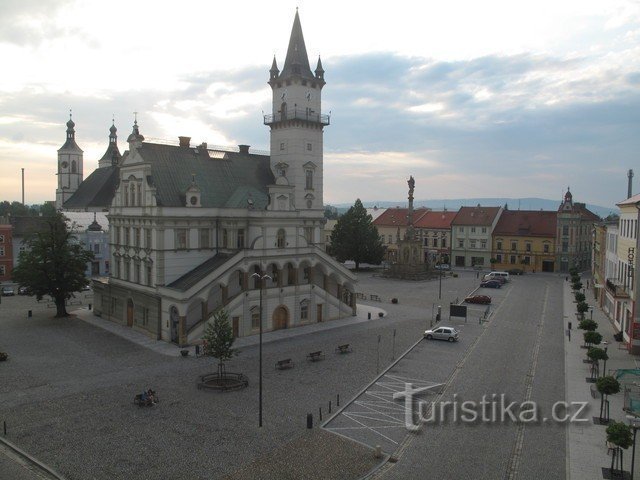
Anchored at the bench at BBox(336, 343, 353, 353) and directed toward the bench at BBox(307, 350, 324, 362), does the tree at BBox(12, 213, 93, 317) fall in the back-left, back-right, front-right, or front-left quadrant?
front-right

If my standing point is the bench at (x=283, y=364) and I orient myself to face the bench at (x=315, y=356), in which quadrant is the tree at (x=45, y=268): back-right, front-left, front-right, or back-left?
back-left

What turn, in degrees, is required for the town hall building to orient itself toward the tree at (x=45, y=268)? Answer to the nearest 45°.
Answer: approximately 135° to its right

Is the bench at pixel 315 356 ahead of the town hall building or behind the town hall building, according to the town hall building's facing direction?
ahead

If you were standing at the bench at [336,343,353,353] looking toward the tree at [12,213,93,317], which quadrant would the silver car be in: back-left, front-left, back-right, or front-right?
back-right

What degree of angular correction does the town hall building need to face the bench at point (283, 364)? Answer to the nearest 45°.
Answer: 0° — it already faces it

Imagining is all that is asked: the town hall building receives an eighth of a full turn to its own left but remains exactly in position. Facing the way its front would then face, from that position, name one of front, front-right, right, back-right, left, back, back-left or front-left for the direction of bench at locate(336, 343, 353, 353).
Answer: front-right

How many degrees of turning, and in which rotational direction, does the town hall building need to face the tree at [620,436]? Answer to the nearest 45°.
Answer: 0° — it already faces it
